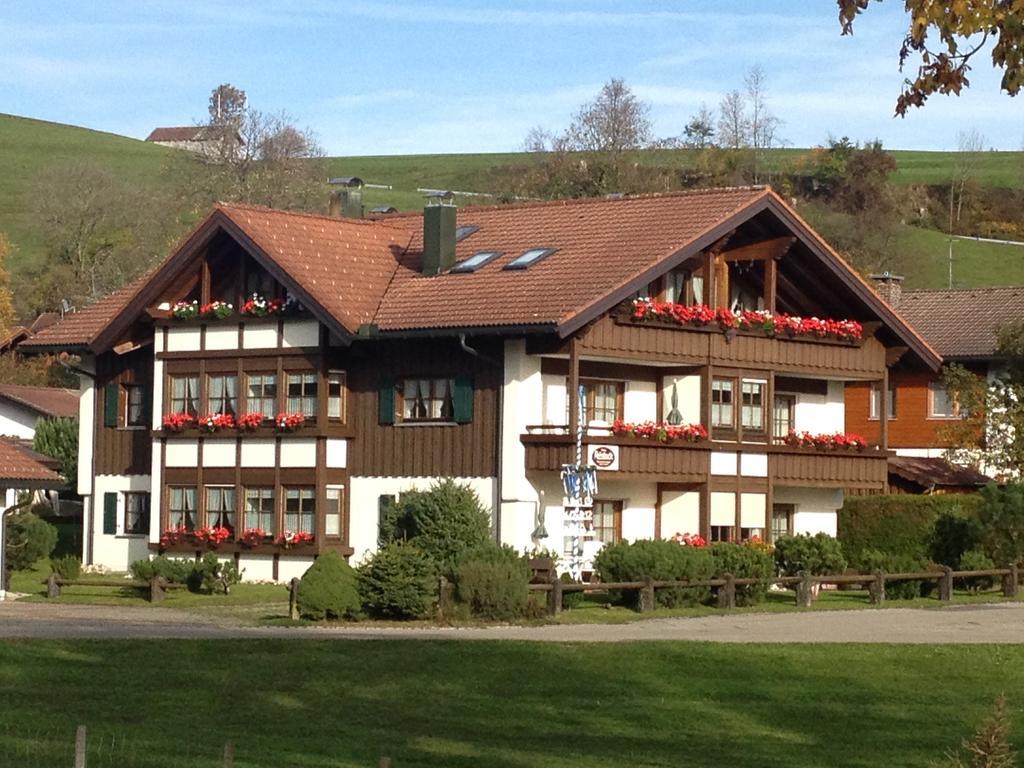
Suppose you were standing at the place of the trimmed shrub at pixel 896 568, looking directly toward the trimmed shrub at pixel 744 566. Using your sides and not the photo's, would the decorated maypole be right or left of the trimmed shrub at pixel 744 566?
right

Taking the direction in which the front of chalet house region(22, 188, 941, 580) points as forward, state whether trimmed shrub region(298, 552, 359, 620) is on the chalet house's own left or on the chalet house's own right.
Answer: on the chalet house's own right

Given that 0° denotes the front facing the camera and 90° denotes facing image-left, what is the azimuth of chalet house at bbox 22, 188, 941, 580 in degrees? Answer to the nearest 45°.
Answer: approximately 315°

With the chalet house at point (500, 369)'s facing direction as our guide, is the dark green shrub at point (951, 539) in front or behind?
in front

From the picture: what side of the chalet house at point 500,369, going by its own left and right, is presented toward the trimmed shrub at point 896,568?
front

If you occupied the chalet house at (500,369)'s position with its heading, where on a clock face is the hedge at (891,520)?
The hedge is roughly at 10 o'clock from the chalet house.

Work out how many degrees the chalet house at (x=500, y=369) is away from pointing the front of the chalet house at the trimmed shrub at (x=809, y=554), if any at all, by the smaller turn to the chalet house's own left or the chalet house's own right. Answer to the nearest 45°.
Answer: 0° — it already faces it

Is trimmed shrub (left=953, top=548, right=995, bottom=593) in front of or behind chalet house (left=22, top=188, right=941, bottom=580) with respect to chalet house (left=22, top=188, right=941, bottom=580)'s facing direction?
in front

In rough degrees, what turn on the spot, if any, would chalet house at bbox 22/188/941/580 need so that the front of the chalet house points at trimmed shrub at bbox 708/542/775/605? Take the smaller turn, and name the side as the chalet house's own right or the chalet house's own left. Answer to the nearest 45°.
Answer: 0° — it already faces it
